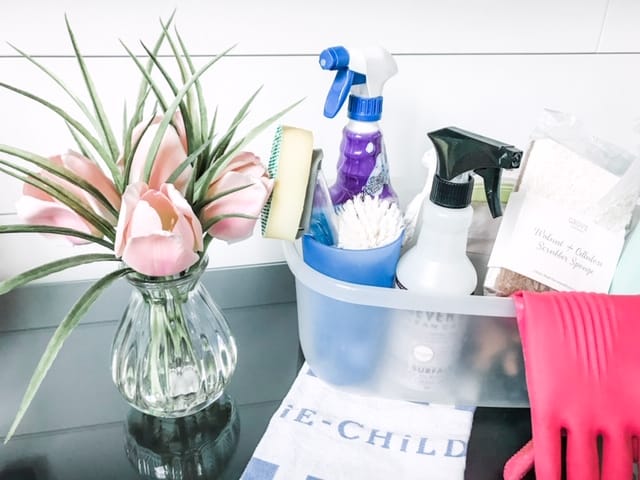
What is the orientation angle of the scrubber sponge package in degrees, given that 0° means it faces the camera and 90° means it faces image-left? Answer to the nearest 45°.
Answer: approximately 0°
